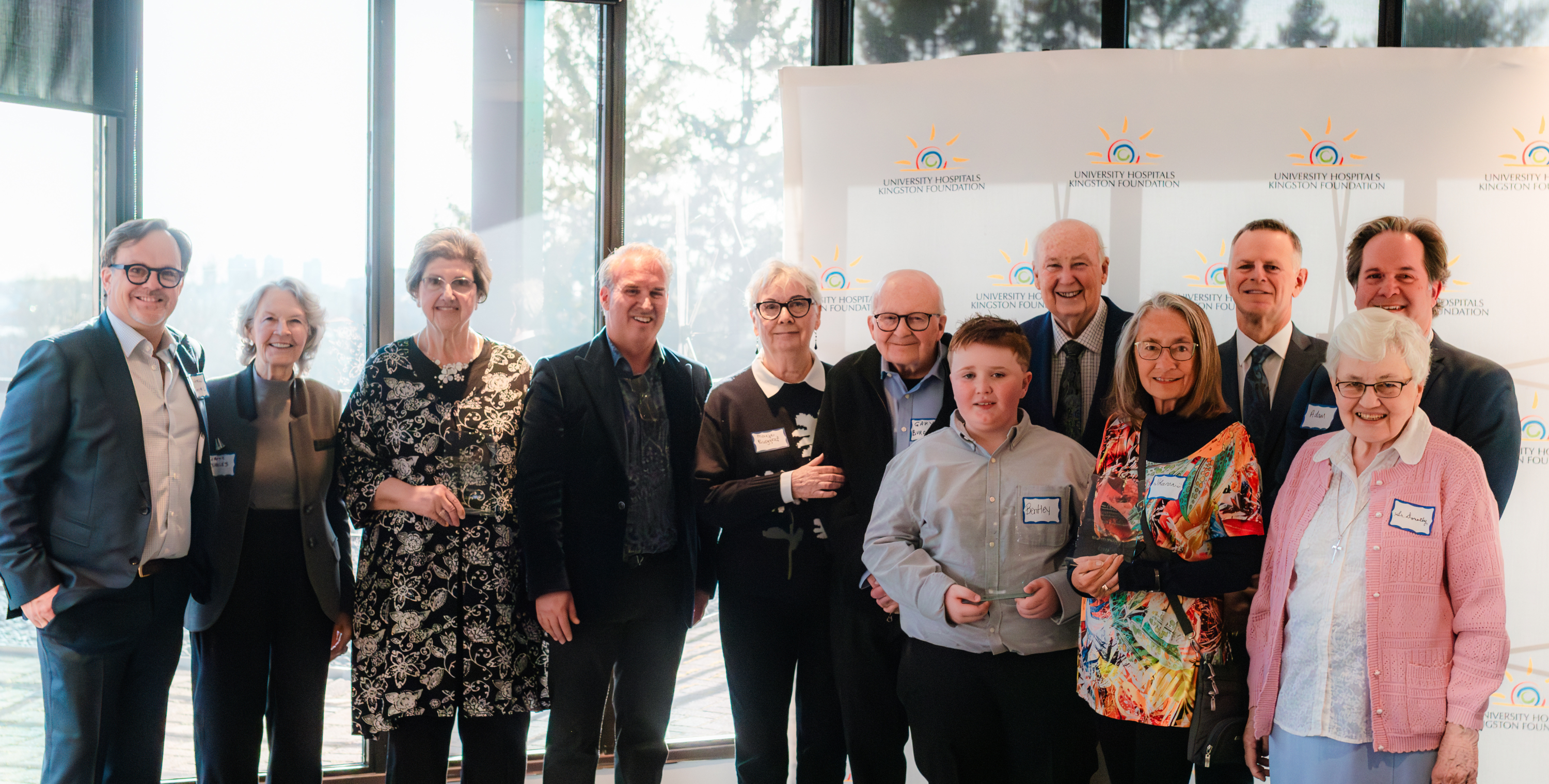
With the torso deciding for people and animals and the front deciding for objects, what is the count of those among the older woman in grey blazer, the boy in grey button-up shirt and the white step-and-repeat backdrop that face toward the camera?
3

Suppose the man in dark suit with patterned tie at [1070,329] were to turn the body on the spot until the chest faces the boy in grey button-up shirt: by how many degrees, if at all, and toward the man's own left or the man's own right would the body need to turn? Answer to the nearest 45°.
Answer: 0° — they already face them

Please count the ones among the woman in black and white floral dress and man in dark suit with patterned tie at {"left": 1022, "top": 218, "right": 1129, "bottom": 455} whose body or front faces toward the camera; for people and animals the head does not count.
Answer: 2

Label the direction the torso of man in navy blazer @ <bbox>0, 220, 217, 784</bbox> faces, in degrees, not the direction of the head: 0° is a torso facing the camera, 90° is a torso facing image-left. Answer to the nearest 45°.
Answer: approximately 315°

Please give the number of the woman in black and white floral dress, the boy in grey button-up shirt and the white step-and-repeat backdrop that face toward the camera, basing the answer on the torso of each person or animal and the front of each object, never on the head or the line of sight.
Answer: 3

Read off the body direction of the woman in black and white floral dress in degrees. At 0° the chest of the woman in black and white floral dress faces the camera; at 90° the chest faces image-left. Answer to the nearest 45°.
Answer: approximately 0°

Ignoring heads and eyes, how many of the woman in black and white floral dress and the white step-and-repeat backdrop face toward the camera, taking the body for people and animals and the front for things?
2
